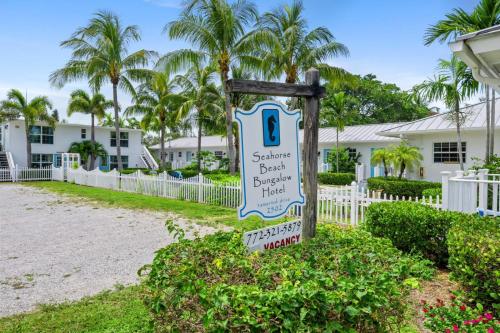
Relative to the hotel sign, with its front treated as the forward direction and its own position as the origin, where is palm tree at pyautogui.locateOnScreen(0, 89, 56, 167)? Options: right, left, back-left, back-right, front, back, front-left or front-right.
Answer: back

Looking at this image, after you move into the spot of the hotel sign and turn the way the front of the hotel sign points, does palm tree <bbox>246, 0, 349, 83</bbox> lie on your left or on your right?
on your left

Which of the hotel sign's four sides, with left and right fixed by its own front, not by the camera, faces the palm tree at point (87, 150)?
back

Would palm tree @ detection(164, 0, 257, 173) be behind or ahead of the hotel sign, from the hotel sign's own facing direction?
behind

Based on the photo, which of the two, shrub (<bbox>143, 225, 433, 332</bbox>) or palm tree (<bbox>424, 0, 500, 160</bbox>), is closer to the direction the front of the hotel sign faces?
the shrub

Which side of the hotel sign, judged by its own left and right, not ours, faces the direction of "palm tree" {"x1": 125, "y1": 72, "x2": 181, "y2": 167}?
back

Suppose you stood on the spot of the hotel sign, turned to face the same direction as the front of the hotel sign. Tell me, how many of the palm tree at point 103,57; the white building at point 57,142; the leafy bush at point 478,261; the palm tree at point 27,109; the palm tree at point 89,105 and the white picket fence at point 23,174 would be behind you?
5

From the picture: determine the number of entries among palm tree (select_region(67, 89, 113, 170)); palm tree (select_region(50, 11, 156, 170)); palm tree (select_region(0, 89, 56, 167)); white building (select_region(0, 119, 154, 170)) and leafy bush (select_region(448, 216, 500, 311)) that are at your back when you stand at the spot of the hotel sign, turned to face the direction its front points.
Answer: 4

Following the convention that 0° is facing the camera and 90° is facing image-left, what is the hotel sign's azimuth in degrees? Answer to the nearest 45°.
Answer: approximately 315°

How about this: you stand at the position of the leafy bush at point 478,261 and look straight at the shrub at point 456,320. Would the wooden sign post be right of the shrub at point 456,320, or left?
right

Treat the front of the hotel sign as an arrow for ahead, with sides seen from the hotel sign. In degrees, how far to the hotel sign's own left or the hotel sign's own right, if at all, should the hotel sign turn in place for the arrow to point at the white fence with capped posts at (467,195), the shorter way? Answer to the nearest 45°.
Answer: approximately 90° to the hotel sign's own left
